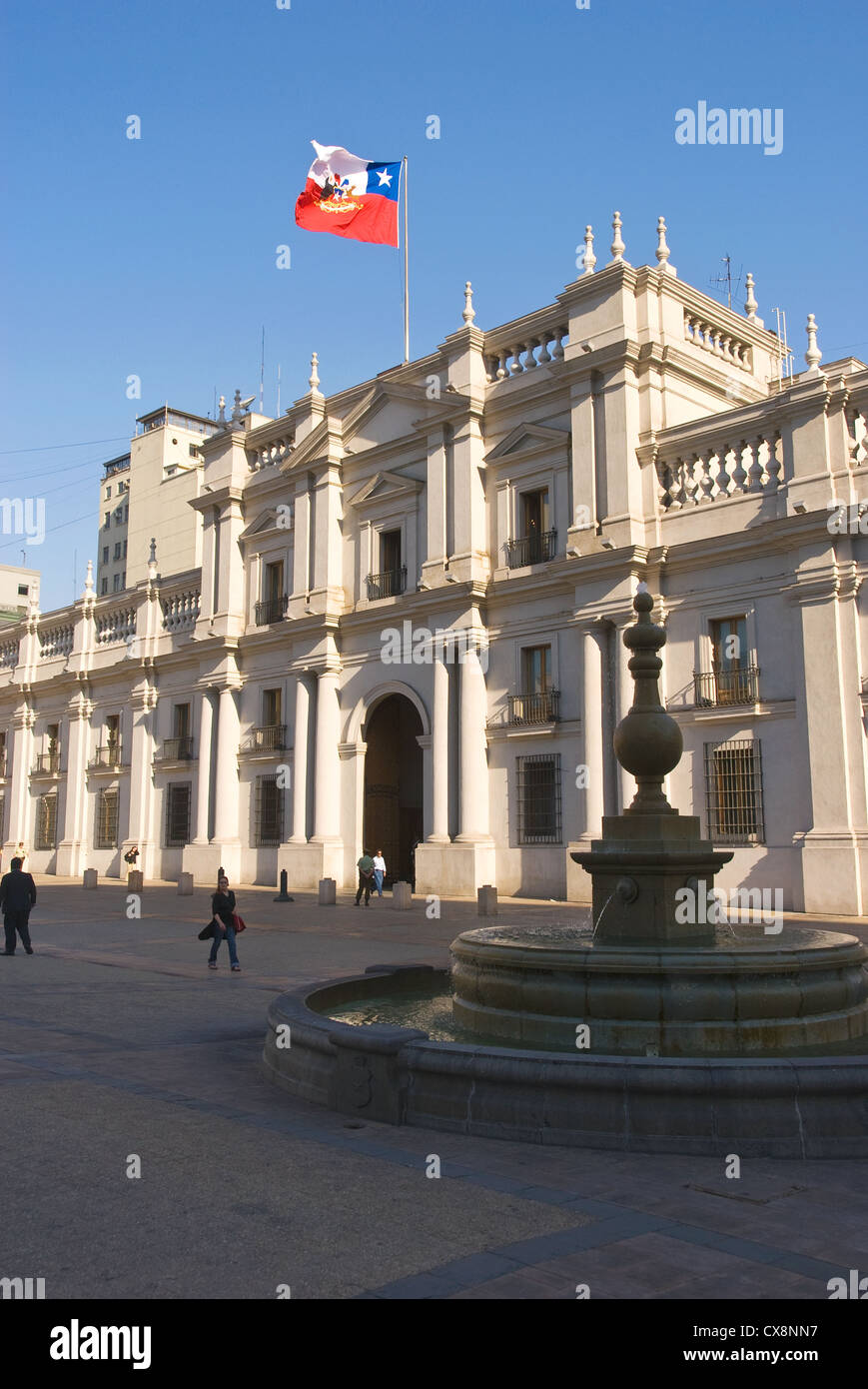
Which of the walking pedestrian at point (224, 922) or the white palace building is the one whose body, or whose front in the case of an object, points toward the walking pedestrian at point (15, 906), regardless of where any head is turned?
the white palace building

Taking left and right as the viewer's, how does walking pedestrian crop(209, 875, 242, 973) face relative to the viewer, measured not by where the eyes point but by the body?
facing the viewer and to the right of the viewer

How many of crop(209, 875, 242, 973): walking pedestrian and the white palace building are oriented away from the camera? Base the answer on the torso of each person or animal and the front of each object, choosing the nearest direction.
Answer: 0

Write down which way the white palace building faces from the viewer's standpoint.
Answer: facing the viewer and to the left of the viewer

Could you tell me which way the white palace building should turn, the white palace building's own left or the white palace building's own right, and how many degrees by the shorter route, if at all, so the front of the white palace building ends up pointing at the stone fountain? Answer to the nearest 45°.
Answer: approximately 45° to the white palace building's own left

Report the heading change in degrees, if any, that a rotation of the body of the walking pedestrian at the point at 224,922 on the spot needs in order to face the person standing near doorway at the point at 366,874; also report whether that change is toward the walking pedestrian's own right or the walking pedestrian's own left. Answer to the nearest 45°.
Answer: approximately 135° to the walking pedestrian's own left

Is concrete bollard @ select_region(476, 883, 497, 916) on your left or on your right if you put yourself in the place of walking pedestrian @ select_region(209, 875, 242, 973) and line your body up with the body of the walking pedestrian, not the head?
on your left

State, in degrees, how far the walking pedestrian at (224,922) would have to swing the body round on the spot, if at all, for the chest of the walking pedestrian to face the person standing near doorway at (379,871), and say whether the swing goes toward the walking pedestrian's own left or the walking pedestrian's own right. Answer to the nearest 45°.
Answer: approximately 135° to the walking pedestrian's own left

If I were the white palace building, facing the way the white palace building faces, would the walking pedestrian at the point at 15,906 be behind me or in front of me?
in front
